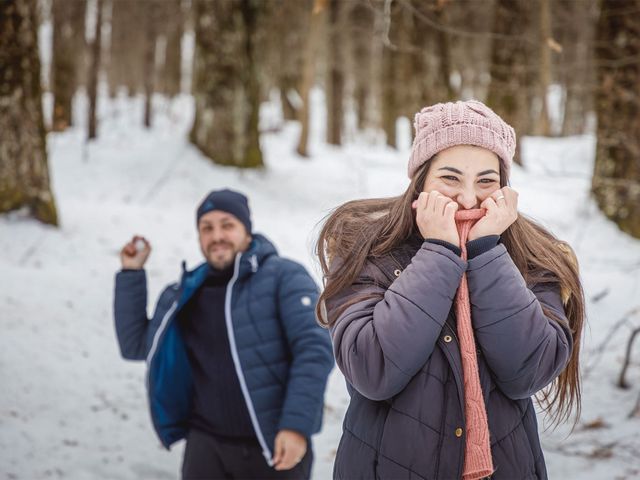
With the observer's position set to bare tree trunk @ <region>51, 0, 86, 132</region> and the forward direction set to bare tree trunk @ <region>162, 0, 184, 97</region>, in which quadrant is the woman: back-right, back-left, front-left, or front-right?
back-right

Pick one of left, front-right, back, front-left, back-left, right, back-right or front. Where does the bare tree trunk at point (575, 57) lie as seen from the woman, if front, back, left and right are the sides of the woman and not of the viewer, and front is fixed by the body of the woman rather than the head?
back

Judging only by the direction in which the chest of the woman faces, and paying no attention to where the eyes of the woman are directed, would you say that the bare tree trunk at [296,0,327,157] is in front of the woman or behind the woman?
behind

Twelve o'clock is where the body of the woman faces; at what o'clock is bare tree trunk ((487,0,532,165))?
The bare tree trunk is roughly at 6 o'clock from the woman.

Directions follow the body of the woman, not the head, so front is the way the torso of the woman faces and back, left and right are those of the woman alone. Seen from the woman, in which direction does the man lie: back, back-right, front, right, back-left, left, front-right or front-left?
back-right

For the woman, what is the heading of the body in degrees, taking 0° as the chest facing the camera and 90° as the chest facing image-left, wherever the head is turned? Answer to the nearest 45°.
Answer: approximately 0°

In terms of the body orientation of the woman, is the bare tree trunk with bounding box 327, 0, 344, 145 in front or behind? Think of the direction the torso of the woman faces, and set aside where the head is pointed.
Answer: behind

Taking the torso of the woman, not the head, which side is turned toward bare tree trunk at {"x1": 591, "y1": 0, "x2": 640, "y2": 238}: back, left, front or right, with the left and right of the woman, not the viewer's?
back

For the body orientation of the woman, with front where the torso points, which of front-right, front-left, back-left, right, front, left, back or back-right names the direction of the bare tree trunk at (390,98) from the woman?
back

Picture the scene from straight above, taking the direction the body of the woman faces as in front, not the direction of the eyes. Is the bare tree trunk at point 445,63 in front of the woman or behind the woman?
behind

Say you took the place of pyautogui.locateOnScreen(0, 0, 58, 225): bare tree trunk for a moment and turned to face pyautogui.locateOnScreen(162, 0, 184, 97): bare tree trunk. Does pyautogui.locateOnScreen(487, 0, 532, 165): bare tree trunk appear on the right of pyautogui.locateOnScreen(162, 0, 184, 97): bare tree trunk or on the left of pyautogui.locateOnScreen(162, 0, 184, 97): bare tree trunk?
right
